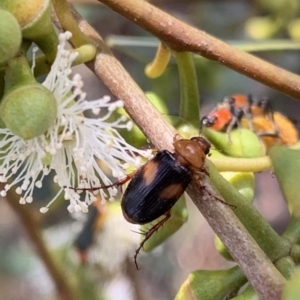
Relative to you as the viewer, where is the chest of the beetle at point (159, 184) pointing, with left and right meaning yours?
facing away from the viewer and to the right of the viewer
